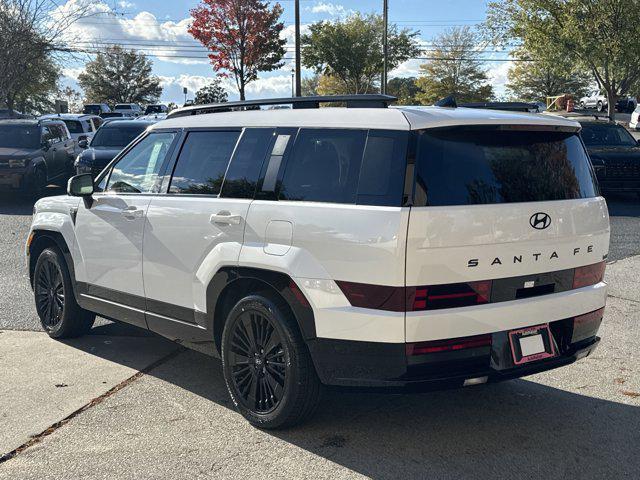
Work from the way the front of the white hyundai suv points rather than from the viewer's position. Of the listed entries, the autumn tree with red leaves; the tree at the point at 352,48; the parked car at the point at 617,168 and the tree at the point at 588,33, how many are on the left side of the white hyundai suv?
0

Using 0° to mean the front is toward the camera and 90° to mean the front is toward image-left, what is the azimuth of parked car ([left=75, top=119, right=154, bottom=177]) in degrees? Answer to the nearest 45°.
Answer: approximately 45°

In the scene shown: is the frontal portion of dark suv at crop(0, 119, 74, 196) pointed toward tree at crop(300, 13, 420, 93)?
no

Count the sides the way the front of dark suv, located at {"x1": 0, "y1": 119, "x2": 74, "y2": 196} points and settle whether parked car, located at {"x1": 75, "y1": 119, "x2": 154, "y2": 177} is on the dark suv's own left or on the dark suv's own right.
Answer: on the dark suv's own left

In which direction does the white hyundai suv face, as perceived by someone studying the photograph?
facing away from the viewer and to the left of the viewer

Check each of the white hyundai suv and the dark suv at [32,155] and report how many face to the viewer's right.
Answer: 0

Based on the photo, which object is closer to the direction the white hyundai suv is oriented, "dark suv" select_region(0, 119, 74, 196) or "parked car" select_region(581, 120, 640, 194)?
the dark suv

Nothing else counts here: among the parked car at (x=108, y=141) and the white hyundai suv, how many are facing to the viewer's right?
0

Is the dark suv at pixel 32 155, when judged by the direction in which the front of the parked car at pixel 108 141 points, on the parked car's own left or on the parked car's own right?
on the parked car's own right

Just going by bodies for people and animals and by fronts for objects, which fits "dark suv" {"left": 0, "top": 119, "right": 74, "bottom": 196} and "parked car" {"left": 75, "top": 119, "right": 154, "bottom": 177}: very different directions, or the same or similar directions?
same or similar directions

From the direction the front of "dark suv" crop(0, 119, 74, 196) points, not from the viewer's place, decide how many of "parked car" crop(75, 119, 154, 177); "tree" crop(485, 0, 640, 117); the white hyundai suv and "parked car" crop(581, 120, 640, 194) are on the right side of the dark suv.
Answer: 0

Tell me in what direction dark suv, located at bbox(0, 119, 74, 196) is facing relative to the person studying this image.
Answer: facing the viewer and to the left of the viewer

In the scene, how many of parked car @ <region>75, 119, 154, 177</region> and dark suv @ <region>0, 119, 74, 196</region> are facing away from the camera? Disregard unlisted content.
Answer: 0

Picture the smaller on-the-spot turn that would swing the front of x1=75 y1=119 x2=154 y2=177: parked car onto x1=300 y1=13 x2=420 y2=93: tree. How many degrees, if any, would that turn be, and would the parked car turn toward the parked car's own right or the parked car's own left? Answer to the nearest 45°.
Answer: approximately 180°

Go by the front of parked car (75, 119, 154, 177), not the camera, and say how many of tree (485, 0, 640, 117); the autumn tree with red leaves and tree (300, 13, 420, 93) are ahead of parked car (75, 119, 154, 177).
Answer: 0

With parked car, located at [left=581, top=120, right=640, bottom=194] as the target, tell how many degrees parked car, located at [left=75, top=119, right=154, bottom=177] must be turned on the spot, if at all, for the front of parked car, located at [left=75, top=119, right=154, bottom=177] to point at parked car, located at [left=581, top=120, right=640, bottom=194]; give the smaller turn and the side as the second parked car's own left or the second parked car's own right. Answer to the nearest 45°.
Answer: approximately 90° to the second parked car's own left

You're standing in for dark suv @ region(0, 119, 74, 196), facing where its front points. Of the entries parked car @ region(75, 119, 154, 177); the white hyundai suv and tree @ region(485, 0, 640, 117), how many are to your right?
0

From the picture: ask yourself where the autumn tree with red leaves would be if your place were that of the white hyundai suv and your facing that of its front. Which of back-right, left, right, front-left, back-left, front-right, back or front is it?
front-right

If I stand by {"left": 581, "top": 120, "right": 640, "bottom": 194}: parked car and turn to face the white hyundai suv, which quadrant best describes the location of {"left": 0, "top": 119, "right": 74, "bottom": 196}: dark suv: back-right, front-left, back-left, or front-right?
front-right

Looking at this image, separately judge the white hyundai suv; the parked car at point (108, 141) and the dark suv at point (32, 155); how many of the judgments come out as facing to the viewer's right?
0
